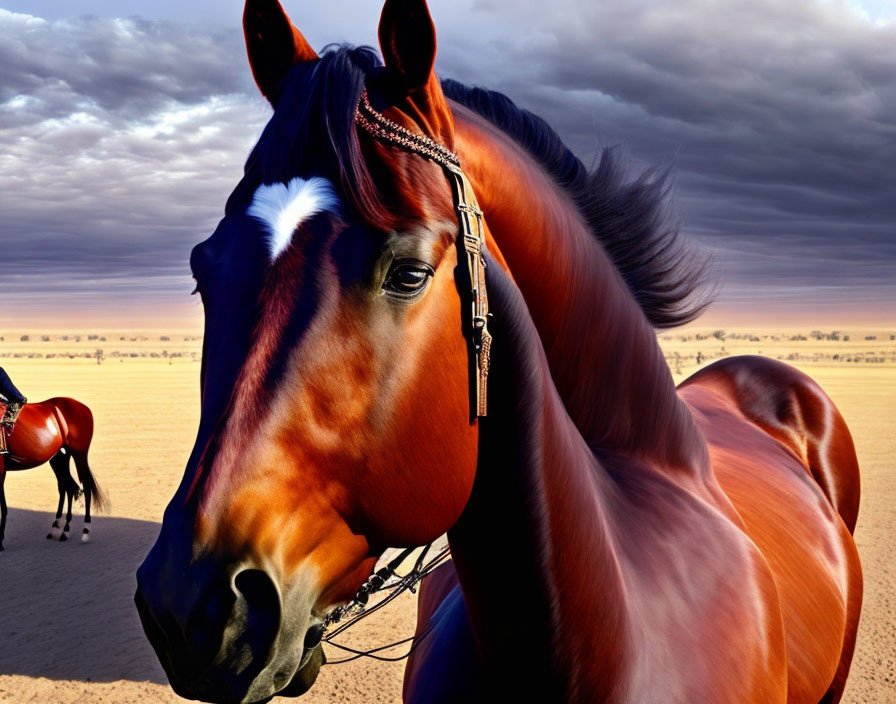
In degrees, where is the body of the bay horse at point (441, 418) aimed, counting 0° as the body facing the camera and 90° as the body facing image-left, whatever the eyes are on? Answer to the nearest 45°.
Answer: approximately 45°

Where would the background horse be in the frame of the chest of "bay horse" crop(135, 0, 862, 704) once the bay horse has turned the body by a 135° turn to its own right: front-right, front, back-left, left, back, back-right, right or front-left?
front-left
